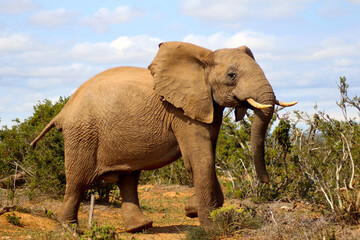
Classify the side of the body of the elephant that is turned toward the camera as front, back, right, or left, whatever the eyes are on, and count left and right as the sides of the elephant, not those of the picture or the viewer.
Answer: right

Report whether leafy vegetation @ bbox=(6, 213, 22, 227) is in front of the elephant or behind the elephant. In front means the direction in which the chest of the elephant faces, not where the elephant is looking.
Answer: behind
